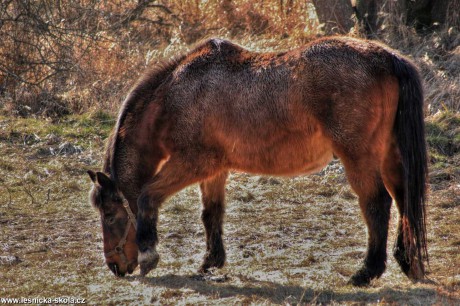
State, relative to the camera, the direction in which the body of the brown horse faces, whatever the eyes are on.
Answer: to the viewer's left
